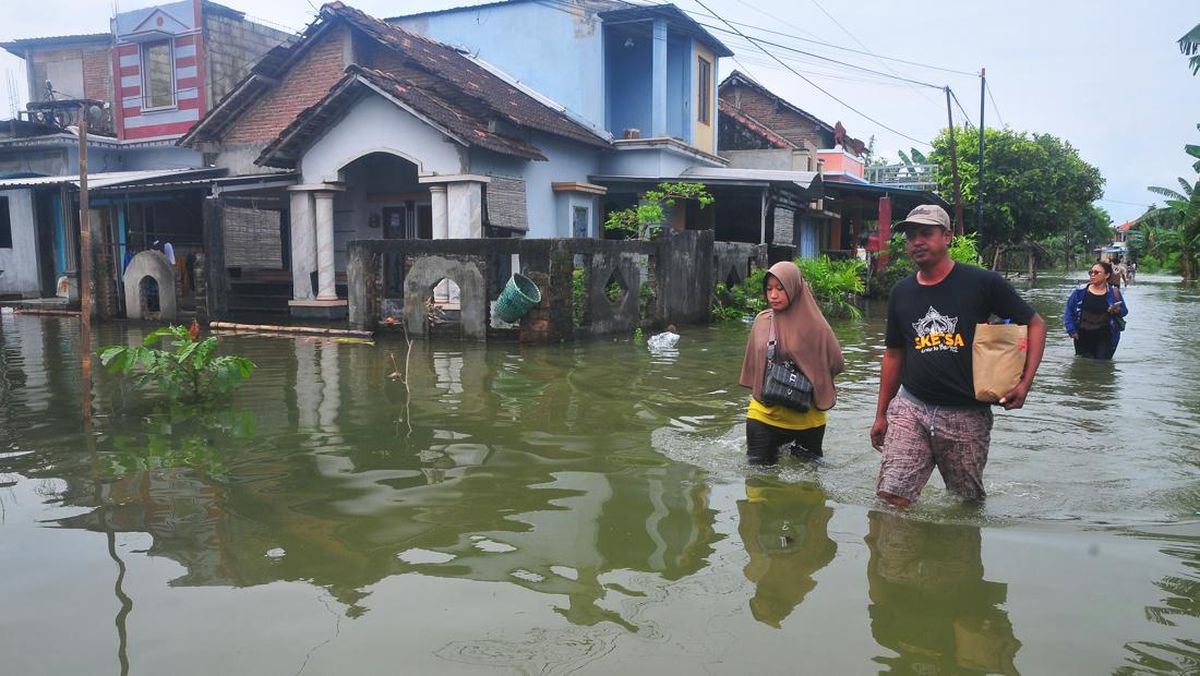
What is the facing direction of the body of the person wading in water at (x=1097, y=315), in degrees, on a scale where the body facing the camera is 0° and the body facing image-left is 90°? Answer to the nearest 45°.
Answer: approximately 0°

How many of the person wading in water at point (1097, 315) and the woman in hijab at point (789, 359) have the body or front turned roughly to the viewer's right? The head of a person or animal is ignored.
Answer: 0

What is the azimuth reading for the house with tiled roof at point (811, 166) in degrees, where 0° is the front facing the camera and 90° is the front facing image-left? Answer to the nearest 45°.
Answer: approximately 315°

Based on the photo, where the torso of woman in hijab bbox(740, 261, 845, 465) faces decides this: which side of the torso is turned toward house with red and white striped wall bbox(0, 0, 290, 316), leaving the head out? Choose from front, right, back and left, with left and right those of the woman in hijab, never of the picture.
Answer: right

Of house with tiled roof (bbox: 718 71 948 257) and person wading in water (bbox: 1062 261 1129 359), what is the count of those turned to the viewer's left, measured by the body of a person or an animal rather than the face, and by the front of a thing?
0

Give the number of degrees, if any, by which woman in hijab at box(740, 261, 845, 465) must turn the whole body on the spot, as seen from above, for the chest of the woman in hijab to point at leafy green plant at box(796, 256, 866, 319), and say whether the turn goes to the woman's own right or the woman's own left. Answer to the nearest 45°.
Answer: approximately 135° to the woman's own right

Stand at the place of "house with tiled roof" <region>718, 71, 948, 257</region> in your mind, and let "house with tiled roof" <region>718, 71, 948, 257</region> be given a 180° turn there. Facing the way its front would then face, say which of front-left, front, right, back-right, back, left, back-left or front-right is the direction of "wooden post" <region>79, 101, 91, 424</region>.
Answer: back-left

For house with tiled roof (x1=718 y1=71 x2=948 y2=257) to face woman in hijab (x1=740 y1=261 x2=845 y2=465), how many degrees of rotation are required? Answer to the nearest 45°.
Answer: approximately 45° to its right

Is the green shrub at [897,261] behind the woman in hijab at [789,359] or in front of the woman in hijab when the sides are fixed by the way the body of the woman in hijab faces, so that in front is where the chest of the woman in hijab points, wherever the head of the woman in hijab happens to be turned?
behind

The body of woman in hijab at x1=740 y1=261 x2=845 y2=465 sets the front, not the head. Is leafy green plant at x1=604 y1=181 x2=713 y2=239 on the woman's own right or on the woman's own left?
on the woman's own right

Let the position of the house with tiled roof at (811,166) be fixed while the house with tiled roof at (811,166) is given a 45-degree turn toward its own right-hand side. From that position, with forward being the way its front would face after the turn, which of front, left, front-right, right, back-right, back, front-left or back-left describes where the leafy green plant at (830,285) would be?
front

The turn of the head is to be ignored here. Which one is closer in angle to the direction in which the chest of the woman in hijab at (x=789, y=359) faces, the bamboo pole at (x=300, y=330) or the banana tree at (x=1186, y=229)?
the bamboo pole

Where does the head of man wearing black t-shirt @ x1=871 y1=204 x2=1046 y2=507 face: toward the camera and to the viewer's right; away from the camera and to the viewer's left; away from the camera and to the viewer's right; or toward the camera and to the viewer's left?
toward the camera and to the viewer's left

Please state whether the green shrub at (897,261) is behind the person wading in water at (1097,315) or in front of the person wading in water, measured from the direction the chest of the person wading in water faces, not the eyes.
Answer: behind
